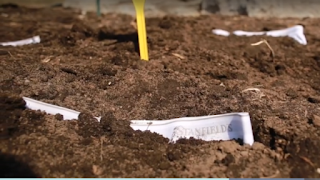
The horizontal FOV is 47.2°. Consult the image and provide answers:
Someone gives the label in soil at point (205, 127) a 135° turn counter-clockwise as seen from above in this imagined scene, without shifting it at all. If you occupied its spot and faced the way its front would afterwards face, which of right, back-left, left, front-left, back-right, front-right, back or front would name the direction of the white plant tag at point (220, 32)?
front-left

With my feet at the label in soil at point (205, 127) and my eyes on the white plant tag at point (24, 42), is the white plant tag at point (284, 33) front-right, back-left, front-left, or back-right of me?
front-right

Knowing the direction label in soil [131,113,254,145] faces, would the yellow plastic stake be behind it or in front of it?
behind

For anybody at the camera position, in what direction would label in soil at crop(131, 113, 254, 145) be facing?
facing the viewer

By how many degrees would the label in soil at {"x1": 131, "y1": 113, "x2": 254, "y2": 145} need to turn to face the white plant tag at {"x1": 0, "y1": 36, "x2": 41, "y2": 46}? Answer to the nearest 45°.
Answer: approximately 135° to its right

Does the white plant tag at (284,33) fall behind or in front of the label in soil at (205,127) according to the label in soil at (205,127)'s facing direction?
behind
